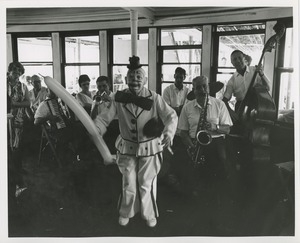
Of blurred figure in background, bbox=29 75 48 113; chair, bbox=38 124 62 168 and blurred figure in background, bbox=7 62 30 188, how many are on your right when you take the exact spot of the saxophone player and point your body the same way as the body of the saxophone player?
3

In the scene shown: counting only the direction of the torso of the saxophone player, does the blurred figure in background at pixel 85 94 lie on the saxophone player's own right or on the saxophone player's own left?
on the saxophone player's own right

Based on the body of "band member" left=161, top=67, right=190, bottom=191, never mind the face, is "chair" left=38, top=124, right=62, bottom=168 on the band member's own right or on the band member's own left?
on the band member's own right

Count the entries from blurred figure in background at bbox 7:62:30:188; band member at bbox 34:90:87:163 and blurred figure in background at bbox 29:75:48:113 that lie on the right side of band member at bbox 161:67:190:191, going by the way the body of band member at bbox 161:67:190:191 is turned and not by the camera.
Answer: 3
